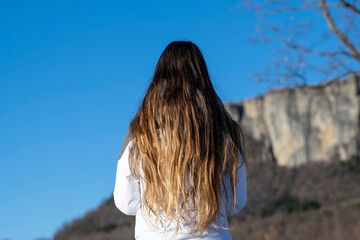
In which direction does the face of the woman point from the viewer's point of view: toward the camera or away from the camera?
away from the camera

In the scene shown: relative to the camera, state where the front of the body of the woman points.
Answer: away from the camera
